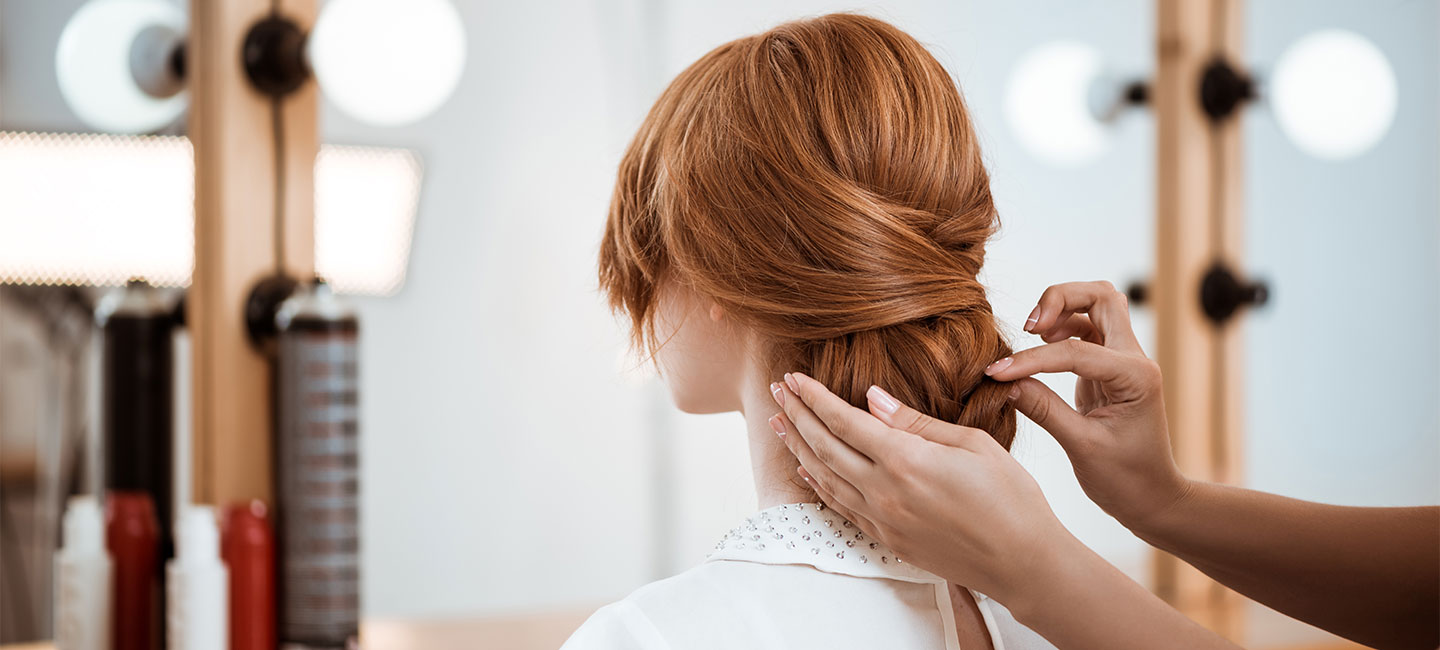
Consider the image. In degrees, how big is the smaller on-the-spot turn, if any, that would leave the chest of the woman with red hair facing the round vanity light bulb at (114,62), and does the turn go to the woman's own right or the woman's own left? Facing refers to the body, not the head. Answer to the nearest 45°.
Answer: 0° — they already face it

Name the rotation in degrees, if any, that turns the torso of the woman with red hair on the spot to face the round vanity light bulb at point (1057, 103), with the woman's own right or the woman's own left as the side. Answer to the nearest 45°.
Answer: approximately 45° to the woman's own right

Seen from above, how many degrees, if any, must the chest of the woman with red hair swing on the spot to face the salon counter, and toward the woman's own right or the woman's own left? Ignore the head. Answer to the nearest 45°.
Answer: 0° — they already face it

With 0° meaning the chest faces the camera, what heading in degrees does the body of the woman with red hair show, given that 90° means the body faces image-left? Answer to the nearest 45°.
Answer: approximately 135°

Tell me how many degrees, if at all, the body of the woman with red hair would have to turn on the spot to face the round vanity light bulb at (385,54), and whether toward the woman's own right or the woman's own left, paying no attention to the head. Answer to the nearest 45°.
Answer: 0° — they already face it

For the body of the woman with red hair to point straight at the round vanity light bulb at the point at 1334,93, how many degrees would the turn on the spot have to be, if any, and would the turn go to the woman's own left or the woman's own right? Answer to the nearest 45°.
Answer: approximately 90° to the woman's own right

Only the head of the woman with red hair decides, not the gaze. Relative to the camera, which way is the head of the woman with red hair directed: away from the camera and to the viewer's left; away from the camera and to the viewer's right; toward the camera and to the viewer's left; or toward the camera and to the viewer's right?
away from the camera and to the viewer's left
